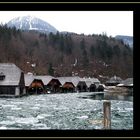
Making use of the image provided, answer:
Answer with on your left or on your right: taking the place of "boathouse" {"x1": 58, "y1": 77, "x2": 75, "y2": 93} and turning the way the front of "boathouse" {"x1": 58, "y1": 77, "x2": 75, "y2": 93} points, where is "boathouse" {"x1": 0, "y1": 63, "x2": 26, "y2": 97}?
on your right

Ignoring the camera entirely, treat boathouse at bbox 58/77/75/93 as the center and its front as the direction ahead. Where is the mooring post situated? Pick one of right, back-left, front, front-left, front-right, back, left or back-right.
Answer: front

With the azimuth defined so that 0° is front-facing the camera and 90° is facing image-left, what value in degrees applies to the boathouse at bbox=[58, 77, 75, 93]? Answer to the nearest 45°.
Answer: approximately 315°
